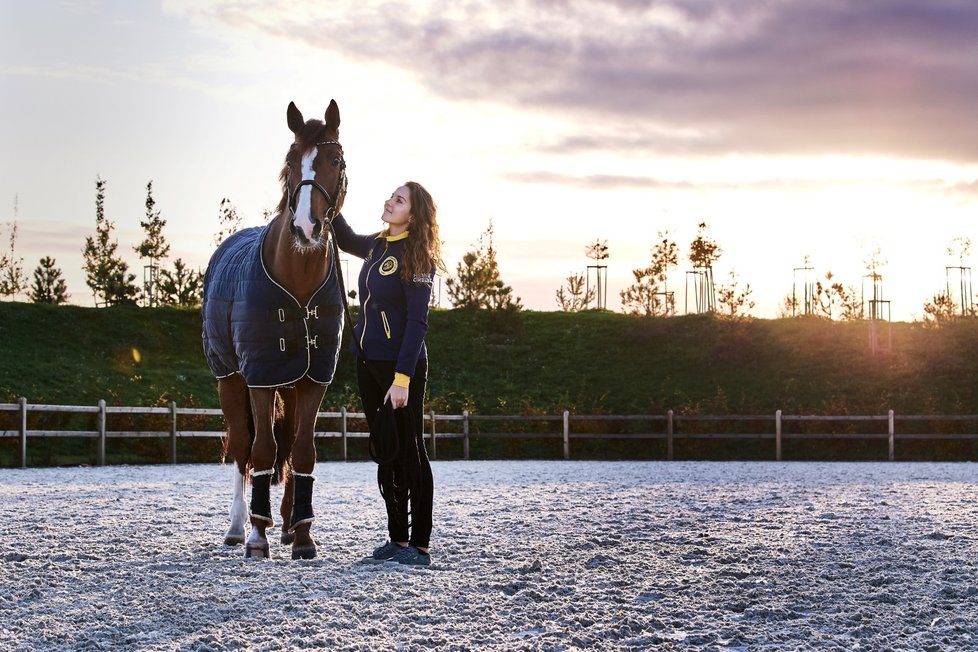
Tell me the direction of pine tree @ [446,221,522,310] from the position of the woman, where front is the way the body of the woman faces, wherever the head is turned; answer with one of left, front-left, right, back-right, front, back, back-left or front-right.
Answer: back-right

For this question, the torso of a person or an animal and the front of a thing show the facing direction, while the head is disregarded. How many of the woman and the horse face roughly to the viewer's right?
0

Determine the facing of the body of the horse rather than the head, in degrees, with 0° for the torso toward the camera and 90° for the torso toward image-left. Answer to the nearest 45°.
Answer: approximately 0°

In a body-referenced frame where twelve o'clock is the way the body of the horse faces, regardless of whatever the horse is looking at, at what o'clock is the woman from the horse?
The woman is roughly at 10 o'clock from the horse.

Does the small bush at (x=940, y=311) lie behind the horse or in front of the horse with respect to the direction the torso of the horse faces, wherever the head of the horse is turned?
behind

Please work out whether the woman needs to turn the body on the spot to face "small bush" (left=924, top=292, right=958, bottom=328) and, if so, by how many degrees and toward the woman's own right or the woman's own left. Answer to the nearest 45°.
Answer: approximately 180°

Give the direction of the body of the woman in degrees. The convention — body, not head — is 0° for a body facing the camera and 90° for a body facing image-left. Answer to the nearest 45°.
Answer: approximately 45°
